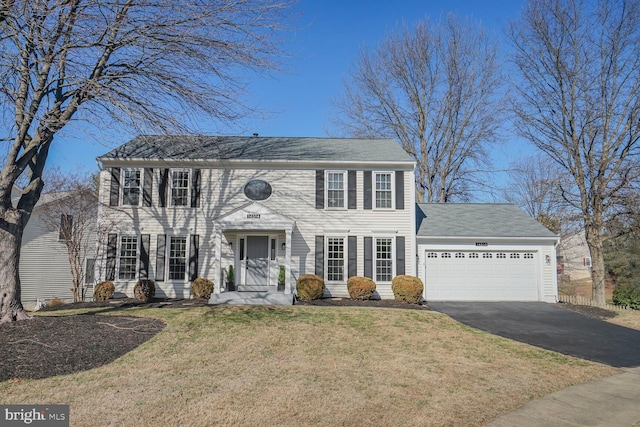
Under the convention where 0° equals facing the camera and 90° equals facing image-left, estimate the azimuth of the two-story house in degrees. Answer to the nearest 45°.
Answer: approximately 0°

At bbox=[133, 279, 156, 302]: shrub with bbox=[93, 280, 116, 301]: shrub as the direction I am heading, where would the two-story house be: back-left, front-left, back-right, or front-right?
back-right

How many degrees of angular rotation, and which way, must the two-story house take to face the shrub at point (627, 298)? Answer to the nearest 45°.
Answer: approximately 90° to its left

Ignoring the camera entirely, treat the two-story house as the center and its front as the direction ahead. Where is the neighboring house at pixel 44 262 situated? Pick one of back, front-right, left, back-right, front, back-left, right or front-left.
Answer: back-right

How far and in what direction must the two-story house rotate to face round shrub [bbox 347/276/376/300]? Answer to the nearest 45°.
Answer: approximately 90° to its left

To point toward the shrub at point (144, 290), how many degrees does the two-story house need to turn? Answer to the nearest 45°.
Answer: approximately 90° to its right
